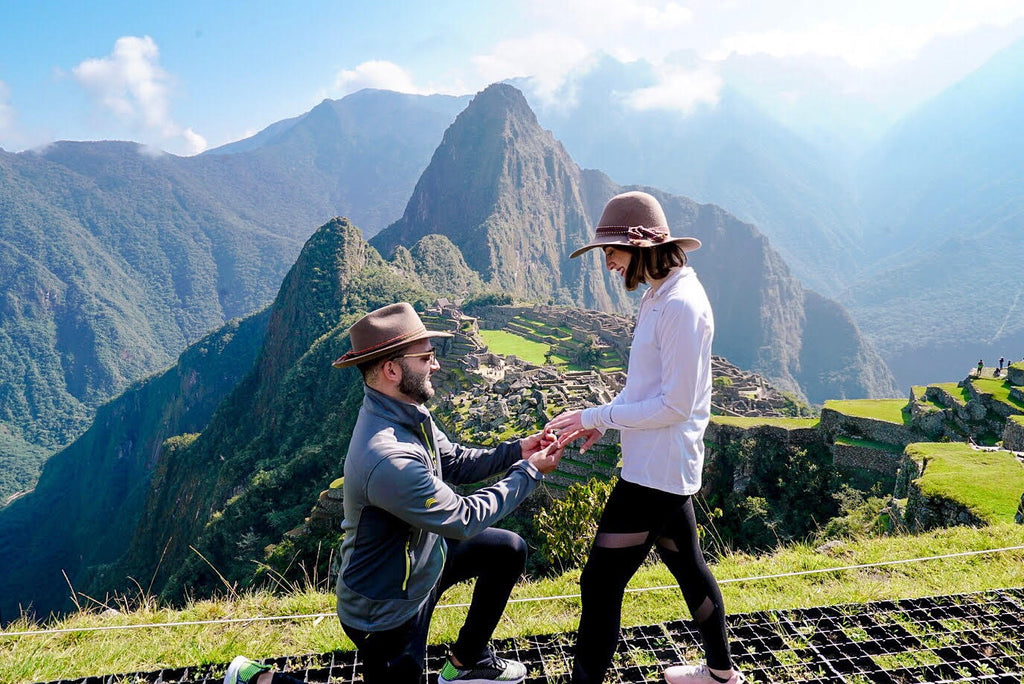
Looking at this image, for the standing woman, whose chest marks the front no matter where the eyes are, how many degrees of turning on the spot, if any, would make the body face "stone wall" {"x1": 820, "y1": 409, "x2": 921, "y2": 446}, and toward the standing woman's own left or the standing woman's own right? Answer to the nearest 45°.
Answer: approximately 90° to the standing woman's own right

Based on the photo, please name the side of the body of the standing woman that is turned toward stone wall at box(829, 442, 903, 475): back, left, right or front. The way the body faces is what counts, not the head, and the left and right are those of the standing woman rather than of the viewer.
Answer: right

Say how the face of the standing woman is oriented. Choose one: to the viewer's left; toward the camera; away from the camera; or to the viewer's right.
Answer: to the viewer's left

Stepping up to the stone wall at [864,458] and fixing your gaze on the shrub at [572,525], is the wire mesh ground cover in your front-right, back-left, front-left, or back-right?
front-left

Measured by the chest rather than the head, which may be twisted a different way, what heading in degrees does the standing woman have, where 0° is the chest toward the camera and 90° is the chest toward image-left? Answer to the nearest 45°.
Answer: approximately 90°

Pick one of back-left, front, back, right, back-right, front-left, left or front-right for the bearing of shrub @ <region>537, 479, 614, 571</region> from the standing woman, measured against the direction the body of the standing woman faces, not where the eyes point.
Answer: right
